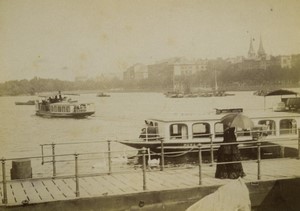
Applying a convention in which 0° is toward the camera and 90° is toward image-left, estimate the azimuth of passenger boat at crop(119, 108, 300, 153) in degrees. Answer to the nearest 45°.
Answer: approximately 90°

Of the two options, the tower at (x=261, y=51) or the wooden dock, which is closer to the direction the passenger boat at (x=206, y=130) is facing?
the wooden dock
